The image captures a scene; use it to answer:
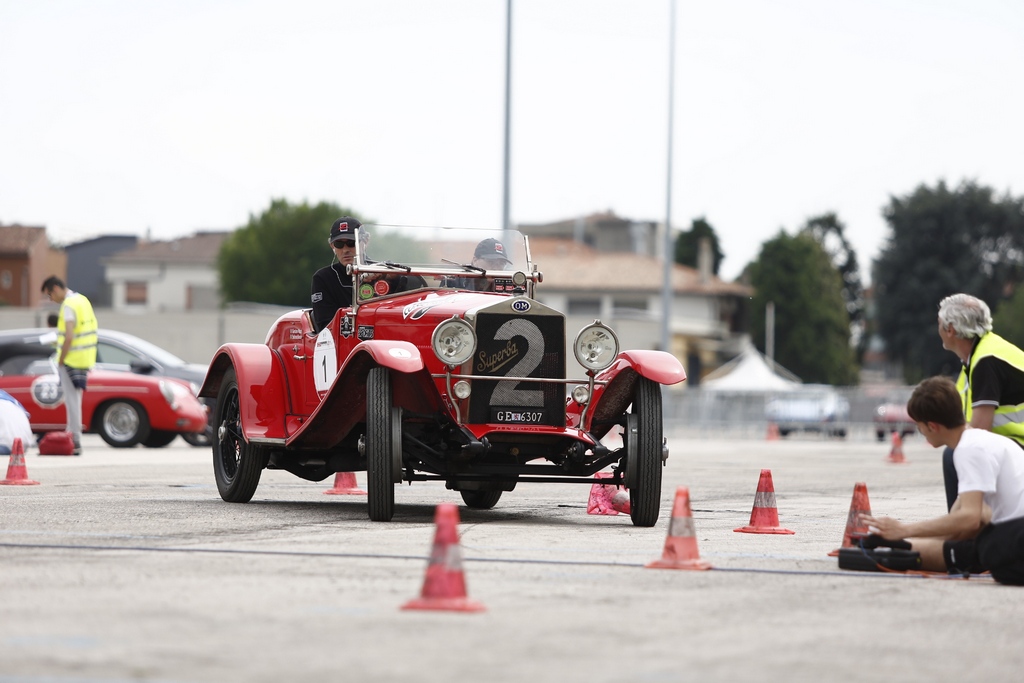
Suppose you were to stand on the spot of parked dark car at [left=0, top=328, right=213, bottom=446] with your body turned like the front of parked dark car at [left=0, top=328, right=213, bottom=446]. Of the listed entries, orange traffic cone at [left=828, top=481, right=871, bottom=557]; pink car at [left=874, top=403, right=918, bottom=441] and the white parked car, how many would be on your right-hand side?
1

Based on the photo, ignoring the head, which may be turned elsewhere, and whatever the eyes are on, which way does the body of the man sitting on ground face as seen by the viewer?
to the viewer's left

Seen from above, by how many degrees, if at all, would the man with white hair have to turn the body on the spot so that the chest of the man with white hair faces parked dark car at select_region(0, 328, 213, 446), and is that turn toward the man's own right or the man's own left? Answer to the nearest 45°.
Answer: approximately 45° to the man's own right

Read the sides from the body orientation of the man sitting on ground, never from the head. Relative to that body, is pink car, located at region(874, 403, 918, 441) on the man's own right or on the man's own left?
on the man's own right

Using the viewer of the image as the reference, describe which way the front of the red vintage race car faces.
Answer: facing the viewer and to the right of the viewer

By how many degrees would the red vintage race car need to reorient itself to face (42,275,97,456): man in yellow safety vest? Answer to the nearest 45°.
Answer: approximately 180°

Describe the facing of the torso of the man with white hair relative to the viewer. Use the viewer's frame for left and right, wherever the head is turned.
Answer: facing to the left of the viewer

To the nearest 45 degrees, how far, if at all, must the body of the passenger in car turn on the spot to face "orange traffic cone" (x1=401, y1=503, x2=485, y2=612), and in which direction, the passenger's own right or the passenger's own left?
approximately 45° to the passenger's own right

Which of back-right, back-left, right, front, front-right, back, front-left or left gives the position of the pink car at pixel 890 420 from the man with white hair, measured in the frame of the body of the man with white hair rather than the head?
right

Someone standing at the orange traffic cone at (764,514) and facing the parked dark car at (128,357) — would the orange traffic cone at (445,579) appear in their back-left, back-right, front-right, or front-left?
back-left

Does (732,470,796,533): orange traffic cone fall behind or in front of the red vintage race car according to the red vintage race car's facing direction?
in front

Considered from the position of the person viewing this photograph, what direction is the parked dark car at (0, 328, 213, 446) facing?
facing to the right of the viewer

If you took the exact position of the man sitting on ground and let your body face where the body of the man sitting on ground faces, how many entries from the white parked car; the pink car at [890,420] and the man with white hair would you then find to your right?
3

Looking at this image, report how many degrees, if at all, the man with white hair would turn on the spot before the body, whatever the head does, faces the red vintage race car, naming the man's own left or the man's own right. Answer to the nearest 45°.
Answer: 0° — they already face it
